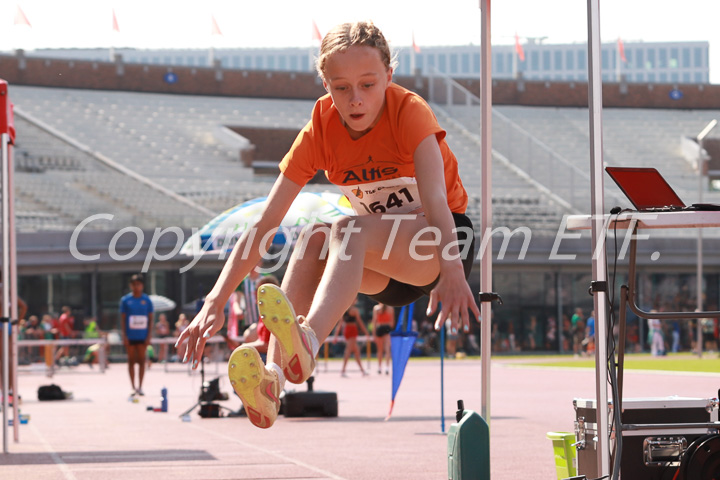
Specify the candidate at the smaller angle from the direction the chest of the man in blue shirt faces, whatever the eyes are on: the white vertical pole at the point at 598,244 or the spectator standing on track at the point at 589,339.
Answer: the white vertical pole

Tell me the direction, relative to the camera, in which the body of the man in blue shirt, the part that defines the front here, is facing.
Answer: toward the camera

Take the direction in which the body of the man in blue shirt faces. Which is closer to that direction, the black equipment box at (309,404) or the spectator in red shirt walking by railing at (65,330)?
the black equipment box

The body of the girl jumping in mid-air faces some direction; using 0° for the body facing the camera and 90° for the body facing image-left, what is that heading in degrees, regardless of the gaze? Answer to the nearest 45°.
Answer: approximately 45°

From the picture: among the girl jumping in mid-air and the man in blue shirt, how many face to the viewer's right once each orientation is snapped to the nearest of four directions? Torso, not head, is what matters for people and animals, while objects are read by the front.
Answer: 0

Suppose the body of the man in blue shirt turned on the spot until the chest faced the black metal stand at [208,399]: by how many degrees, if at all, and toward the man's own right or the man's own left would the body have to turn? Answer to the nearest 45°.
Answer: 0° — they already face it

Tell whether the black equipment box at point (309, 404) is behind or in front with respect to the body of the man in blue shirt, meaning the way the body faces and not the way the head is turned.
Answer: in front

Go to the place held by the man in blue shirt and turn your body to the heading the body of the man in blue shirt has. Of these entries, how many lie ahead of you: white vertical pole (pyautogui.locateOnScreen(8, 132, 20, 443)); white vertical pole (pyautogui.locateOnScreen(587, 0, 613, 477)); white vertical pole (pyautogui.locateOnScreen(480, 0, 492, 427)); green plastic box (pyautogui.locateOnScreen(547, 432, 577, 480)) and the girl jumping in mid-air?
5

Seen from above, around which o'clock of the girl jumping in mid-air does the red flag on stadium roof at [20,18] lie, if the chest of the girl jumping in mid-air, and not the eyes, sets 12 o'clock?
The red flag on stadium roof is roughly at 4 o'clock from the girl jumping in mid-air.

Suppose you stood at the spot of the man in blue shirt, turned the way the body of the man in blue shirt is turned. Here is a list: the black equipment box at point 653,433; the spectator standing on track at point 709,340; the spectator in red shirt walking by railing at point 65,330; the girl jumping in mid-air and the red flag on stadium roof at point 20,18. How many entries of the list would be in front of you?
2

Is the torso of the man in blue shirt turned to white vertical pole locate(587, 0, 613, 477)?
yes
